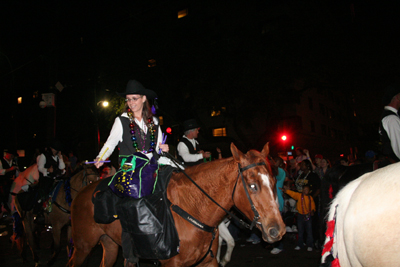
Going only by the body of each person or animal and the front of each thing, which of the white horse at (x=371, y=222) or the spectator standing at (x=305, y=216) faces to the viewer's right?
the white horse

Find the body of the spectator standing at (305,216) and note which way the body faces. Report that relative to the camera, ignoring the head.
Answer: toward the camera

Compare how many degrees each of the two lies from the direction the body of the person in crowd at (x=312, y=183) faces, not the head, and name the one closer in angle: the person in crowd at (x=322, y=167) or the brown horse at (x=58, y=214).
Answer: the brown horse

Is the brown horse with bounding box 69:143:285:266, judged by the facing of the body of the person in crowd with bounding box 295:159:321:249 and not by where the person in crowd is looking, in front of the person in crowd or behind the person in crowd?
in front

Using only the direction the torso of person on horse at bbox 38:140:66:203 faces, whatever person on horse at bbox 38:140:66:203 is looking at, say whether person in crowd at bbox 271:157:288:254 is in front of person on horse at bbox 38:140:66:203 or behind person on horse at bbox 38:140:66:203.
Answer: in front
